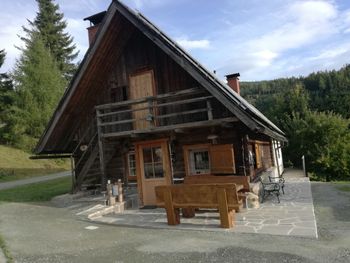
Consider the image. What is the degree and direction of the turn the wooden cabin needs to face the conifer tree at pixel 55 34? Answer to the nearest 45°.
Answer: approximately 135° to its right

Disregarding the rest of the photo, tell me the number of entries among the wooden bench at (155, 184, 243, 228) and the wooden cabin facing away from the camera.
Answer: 1

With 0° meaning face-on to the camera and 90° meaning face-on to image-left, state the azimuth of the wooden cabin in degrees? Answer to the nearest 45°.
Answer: approximately 45°

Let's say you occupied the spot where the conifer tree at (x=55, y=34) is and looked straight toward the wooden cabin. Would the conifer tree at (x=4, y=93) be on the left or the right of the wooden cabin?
right

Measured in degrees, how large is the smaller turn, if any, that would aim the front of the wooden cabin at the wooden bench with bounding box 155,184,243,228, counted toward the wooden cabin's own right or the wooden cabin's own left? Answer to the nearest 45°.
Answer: approximately 45° to the wooden cabin's own left

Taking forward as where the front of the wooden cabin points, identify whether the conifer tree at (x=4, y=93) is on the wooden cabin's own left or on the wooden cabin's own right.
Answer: on the wooden cabin's own right

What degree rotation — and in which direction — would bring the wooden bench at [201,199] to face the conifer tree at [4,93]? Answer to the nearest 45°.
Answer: approximately 45° to its left

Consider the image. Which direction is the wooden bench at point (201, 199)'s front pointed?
away from the camera

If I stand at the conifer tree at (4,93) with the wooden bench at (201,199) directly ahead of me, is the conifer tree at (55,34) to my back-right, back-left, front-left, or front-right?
back-left

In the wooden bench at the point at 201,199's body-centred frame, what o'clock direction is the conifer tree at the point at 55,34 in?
The conifer tree is roughly at 11 o'clock from the wooden bench.

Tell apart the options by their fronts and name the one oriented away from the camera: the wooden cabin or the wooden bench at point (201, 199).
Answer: the wooden bench
